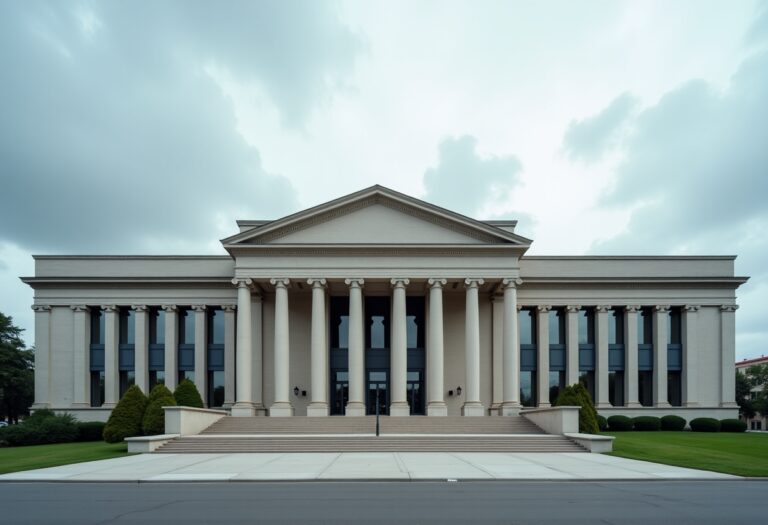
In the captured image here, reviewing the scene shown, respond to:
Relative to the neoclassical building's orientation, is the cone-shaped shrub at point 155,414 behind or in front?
in front

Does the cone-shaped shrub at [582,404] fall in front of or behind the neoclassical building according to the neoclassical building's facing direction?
in front

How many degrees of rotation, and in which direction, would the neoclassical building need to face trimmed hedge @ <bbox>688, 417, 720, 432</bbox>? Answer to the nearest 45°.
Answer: approximately 90° to its left

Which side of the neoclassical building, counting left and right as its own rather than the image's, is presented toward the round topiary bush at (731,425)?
left

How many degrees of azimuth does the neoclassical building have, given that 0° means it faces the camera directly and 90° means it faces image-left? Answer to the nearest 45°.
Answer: approximately 0°

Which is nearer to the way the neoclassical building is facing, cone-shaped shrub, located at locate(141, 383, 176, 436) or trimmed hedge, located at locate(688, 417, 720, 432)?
the cone-shaped shrub

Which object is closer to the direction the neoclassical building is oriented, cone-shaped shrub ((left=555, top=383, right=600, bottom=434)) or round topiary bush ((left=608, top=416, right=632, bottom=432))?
the cone-shaped shrub

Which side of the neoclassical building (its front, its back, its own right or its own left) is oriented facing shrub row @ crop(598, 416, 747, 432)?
left
